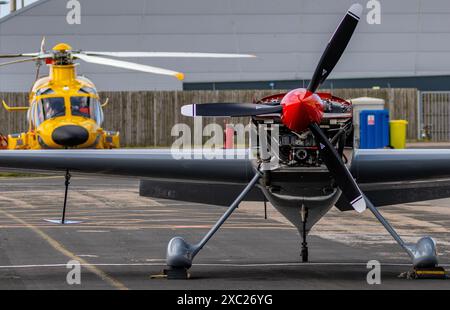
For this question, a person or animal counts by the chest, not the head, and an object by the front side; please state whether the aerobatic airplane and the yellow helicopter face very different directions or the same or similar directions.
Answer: same or similar directions

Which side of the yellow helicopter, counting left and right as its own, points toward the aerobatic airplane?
front

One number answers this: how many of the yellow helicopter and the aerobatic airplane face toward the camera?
2

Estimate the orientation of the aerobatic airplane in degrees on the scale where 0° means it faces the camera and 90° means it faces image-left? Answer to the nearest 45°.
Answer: approximately 0°

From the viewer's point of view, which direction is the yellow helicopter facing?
toward the camera

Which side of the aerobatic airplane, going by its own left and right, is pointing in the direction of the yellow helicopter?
back
